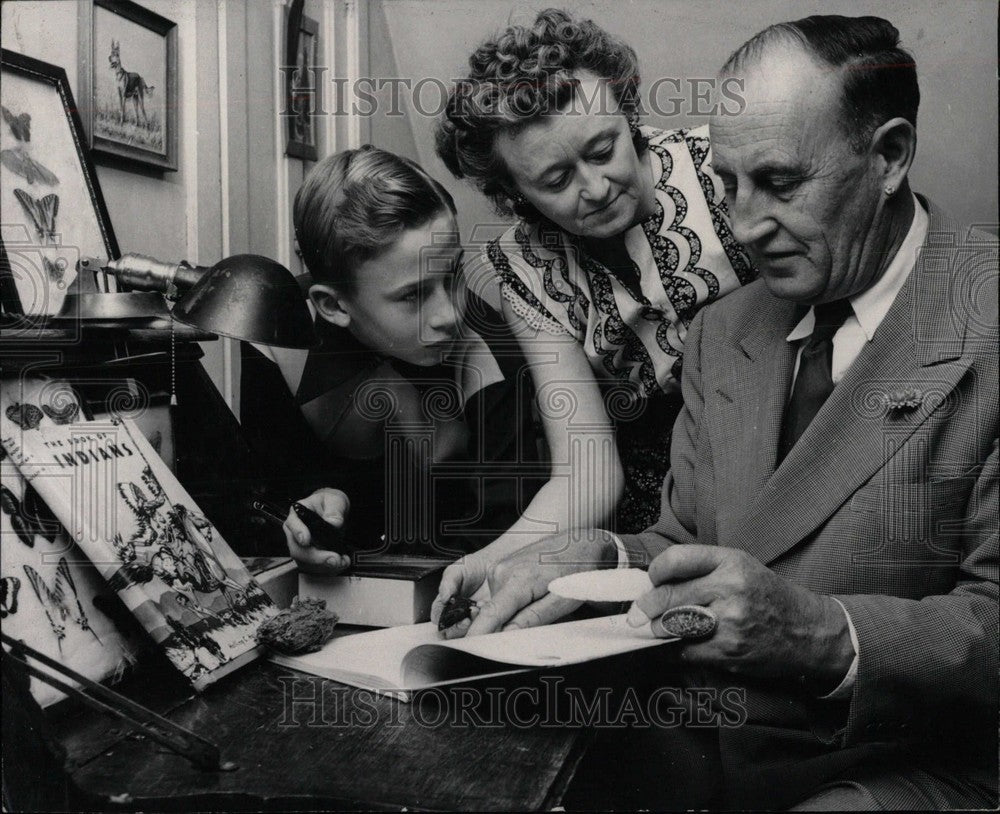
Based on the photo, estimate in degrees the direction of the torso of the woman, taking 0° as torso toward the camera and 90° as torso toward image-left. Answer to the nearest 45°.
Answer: approximately 0°

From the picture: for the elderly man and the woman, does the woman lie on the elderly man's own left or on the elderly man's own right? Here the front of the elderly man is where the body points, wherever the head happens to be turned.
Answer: on the elderly man's own right

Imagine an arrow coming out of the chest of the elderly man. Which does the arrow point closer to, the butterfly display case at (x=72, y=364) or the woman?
the butterfly display case

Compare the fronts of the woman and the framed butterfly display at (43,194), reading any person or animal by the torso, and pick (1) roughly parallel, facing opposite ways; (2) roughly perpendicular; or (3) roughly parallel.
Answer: roughly perpendicular

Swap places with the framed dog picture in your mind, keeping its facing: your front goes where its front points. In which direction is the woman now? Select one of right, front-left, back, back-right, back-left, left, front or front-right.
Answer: front-left

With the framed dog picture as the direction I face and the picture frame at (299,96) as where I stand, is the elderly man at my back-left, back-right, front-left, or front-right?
back-left

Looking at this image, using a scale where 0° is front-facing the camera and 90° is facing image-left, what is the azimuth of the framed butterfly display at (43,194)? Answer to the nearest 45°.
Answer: approximately 315°
